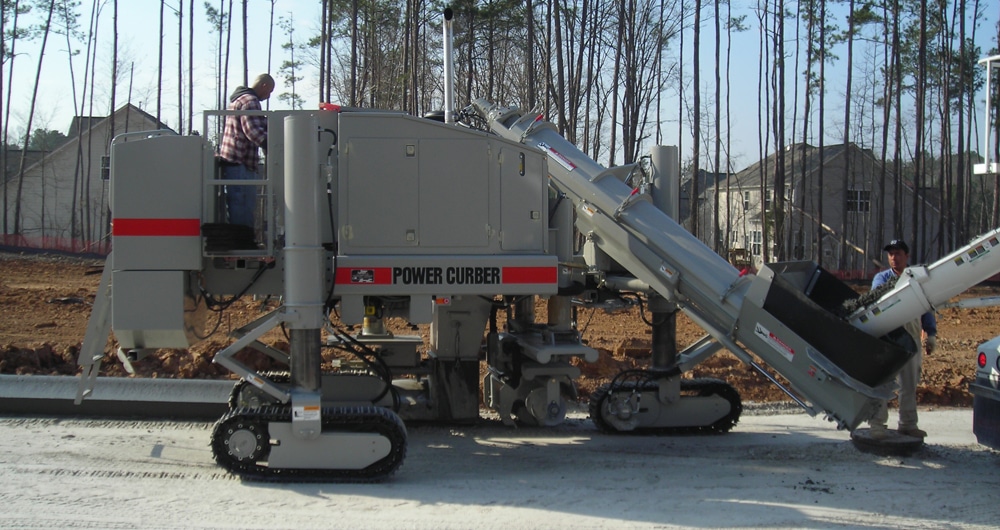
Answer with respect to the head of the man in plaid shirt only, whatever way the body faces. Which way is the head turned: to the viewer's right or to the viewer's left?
to the viewer's right

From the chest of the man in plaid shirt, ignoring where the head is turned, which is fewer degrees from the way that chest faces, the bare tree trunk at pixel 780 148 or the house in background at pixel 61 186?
the bare tree trunk

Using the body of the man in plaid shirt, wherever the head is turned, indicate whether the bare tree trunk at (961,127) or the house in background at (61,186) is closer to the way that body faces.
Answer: the bare tree trunk

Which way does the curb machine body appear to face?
to the viewer's right

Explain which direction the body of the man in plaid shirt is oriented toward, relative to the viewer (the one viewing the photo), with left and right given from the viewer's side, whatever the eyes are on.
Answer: facing to the right of the viewer

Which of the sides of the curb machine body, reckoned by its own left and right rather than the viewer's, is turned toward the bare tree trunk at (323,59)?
left

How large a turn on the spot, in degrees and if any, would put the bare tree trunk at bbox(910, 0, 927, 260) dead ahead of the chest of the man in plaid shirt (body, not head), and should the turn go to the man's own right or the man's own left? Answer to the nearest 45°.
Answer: approximately 45° to the man's own left

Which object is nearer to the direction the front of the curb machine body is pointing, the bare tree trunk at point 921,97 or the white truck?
the white truck

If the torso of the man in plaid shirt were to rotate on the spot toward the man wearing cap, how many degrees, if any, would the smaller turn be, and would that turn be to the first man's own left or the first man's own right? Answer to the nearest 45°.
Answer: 0° — they already face them

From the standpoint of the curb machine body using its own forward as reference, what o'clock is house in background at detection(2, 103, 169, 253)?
The house in background is roughly at 8 o'clock from the curb machine body.

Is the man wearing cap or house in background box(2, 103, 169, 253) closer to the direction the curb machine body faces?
the man wearing cap

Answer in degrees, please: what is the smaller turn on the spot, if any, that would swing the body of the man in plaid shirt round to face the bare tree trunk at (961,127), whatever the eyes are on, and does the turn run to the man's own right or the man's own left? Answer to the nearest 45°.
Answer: approximately 45° to the man's own left

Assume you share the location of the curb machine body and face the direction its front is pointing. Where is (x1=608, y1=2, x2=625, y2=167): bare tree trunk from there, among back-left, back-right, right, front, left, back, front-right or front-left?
left
